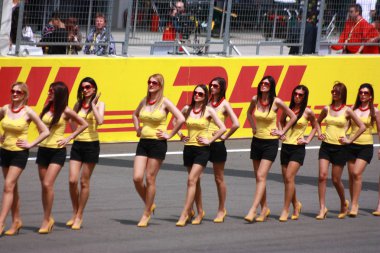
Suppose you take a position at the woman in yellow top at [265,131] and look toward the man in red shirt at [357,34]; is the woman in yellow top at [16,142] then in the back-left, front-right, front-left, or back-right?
back-left

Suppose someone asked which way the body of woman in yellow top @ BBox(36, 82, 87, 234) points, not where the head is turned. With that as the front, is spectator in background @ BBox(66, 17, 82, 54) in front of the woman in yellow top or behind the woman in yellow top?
behind

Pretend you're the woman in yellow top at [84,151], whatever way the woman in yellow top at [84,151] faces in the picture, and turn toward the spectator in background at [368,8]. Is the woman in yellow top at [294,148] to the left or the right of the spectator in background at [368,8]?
right

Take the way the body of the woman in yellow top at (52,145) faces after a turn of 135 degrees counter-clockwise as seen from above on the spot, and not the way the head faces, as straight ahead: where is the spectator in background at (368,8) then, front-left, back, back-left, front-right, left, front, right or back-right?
front-left

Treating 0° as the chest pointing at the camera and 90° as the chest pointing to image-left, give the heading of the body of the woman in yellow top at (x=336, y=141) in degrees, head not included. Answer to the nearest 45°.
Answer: approximately 45°

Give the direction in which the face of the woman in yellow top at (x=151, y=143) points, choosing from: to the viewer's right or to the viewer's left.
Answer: to the viewer's left

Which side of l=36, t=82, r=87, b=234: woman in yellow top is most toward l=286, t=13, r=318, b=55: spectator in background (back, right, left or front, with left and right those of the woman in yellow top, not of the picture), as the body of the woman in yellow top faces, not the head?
back
